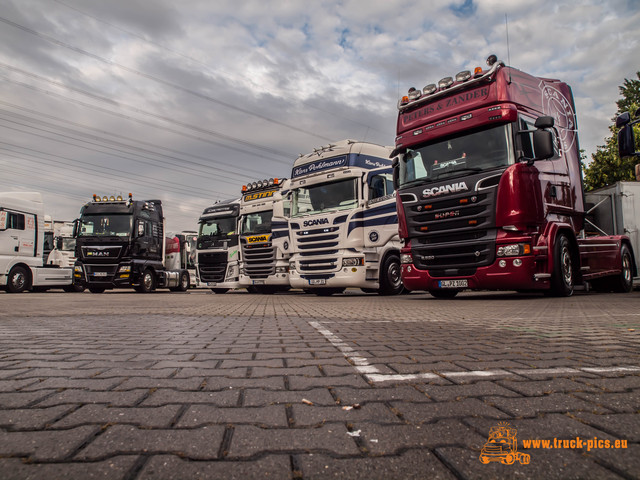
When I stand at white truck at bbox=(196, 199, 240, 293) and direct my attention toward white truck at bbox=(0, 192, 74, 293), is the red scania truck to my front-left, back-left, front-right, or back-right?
back-left

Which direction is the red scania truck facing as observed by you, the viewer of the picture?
facing the viewer and to the left of the viewer

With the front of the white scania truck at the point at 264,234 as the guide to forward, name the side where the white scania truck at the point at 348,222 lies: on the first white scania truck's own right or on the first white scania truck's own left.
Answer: on the first white scania truck's own left

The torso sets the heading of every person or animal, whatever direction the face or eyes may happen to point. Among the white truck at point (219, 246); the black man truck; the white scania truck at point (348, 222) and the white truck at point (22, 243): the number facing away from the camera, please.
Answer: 0

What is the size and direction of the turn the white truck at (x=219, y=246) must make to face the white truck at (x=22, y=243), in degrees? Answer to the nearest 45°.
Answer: approximately 45° to its right

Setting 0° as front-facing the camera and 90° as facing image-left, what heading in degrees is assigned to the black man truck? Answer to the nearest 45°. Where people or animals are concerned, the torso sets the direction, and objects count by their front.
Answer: approximately 45°

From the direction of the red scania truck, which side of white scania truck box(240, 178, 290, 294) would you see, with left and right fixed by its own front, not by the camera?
left

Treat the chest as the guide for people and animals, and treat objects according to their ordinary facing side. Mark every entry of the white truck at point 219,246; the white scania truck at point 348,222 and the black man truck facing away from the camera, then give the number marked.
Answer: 0

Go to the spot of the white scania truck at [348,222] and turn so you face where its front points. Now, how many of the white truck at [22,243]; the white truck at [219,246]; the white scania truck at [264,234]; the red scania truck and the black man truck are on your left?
1

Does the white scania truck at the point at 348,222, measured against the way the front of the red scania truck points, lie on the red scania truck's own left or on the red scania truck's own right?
on the red scania truck's own right

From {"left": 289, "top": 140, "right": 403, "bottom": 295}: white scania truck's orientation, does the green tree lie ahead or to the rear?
to the rear

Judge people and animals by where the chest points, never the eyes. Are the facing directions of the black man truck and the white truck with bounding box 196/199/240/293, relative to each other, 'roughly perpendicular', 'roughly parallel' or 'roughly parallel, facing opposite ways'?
roughly parallel

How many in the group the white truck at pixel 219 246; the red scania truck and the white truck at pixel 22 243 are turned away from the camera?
0
